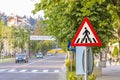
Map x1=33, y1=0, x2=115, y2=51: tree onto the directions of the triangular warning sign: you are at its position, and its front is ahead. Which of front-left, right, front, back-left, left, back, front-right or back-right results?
back

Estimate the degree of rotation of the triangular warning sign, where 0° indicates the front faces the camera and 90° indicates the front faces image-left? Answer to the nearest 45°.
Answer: approximately 0°
